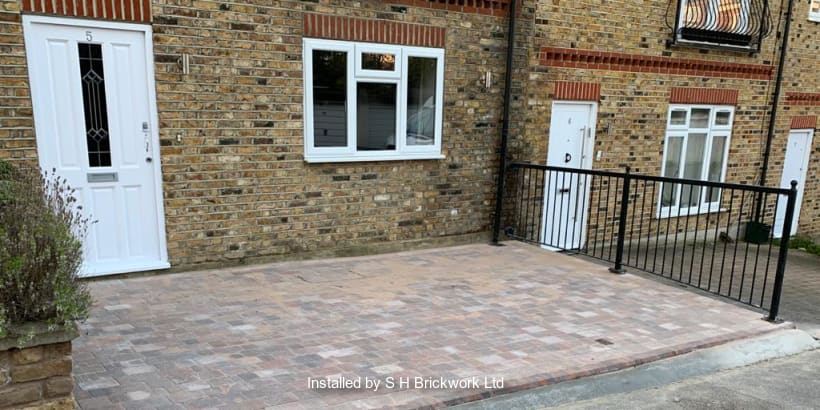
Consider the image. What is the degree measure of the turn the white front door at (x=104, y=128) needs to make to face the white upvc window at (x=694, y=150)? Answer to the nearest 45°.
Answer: approximately 90° to its left

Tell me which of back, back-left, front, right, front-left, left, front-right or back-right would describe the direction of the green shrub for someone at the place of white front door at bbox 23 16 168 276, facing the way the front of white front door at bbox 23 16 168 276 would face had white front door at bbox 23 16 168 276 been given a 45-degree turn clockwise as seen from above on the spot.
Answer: front-left

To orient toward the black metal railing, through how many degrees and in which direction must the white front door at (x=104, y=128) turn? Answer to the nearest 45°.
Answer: approximately 90° to its left

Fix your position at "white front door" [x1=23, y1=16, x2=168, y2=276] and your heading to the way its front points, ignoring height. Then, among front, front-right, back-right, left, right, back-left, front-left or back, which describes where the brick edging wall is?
front

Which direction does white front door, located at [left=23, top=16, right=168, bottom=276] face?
toward the camera

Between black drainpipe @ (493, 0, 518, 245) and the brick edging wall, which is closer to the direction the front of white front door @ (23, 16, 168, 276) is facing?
the brick edging wall

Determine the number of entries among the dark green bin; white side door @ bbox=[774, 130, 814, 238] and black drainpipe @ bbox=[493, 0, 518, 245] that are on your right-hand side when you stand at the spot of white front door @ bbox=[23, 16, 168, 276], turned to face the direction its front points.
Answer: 0

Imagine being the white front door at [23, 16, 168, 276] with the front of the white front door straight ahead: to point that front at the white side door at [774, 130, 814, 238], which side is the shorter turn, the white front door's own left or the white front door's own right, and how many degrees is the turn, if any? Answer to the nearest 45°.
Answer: approximately 90° to the white front door's own left

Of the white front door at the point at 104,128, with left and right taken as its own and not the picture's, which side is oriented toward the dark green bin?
left
